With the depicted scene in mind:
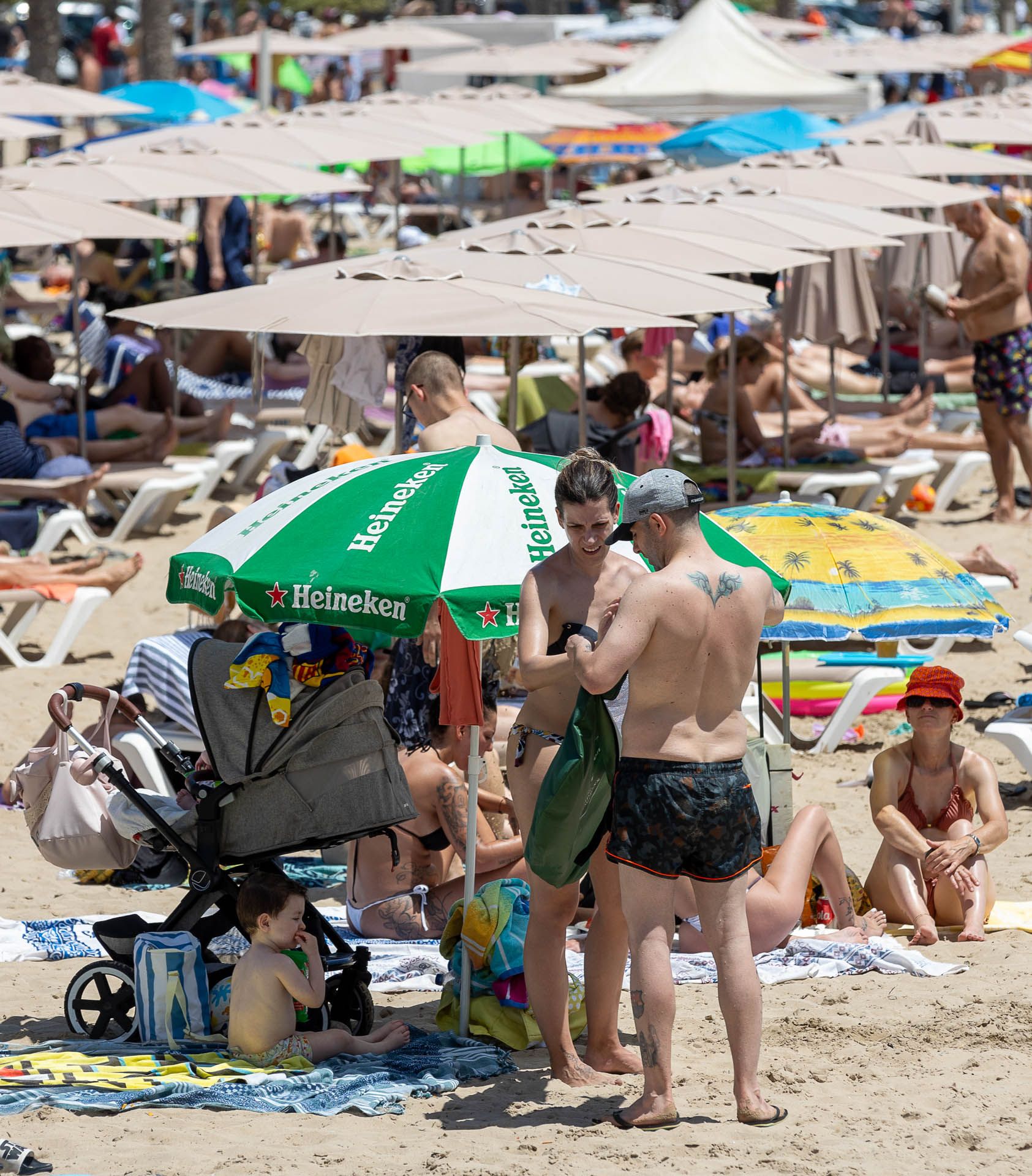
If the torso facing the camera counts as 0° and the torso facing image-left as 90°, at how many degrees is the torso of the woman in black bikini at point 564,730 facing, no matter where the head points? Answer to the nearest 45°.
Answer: approximately 315°

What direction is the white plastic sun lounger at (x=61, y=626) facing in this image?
to the viewer's right

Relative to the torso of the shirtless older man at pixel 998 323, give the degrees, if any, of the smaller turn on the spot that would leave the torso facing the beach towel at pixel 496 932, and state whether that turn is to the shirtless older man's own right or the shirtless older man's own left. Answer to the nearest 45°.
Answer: approximately 45° to the shirtless older man's own left

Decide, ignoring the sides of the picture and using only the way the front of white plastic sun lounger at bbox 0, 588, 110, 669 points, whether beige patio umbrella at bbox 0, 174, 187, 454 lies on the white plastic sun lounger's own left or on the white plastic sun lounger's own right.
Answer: on the white plastic sun lounger's own left

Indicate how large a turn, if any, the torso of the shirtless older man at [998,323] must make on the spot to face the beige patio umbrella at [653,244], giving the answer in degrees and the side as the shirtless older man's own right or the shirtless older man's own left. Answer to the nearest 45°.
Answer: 0° — they already face it

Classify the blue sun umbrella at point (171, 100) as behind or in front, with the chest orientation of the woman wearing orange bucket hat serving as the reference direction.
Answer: behind

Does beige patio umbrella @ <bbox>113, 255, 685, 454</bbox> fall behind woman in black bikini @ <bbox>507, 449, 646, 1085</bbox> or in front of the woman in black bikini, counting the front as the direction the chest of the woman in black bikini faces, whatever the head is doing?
behind

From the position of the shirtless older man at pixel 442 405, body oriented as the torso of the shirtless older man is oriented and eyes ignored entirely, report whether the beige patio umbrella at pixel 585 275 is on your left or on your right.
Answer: on your right

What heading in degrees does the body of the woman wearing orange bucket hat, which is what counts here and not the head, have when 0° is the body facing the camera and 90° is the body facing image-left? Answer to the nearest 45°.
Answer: approximately 0°

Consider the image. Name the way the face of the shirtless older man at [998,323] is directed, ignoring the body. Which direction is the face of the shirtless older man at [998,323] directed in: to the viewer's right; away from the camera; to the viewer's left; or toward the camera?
to the viewer's left

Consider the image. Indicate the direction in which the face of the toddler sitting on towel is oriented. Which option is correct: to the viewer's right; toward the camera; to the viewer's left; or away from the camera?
to the viewer's right

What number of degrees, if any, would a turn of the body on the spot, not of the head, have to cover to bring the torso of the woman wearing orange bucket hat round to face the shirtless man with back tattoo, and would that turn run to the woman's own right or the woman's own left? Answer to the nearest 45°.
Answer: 0° — they already face them
